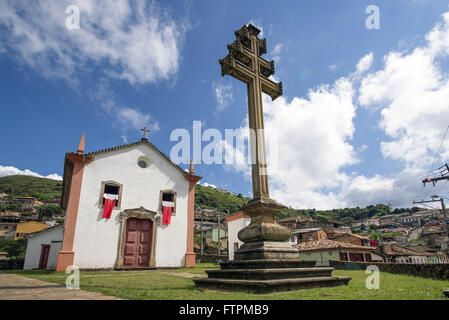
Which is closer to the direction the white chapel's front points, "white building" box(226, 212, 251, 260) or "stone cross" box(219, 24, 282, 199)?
the stone cross

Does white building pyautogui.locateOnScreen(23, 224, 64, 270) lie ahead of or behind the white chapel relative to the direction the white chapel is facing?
behind

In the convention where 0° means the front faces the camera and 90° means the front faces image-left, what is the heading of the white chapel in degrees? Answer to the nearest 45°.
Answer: approximately 315°

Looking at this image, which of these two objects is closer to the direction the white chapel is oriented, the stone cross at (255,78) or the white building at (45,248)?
the stone cross

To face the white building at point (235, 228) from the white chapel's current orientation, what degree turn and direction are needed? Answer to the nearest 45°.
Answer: approximately 90° to its left

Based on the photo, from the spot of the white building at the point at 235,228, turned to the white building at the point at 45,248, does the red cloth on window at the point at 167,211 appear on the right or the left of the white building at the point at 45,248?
left
